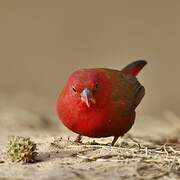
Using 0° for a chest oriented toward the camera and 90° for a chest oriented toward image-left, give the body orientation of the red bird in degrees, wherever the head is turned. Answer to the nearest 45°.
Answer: approximately 45°
